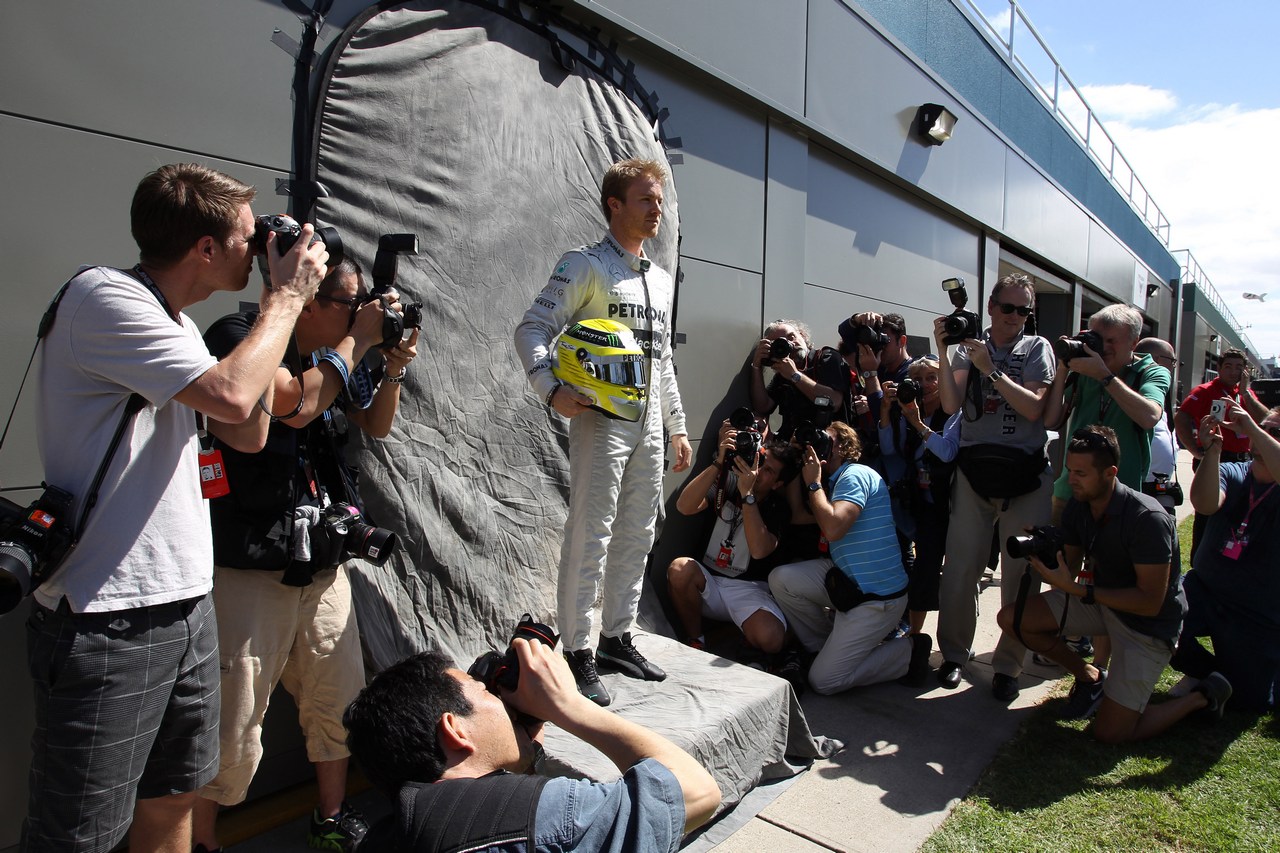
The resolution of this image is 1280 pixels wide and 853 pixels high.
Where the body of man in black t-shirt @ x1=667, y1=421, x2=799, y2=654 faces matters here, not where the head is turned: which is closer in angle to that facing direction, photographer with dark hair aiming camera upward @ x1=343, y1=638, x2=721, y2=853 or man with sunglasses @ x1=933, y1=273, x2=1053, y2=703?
the photographer with dark hair aiming camera upward

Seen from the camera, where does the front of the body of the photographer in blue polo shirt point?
to the viewer's left

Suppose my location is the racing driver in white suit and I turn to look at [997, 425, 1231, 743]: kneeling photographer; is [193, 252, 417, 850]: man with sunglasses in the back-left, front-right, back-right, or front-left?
back-right

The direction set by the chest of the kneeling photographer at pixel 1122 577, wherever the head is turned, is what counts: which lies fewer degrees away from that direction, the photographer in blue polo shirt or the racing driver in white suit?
the racing driver in white suit

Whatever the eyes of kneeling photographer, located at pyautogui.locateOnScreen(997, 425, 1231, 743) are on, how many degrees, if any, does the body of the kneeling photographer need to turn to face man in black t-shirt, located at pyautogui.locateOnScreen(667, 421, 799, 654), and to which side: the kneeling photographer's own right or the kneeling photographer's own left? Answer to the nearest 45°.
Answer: approximately 45° to the kneeling photographer's own right

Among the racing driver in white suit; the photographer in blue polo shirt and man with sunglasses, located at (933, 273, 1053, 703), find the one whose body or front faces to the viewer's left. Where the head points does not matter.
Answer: the photographer in blue polo shirt

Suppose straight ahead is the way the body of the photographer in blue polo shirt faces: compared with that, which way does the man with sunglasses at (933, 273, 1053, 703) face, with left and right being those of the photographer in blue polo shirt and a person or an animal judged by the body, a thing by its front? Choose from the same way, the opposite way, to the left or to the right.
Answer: to the left

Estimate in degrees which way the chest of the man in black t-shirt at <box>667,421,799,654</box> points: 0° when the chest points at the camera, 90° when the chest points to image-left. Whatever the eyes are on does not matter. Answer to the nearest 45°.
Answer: approximately 45°
